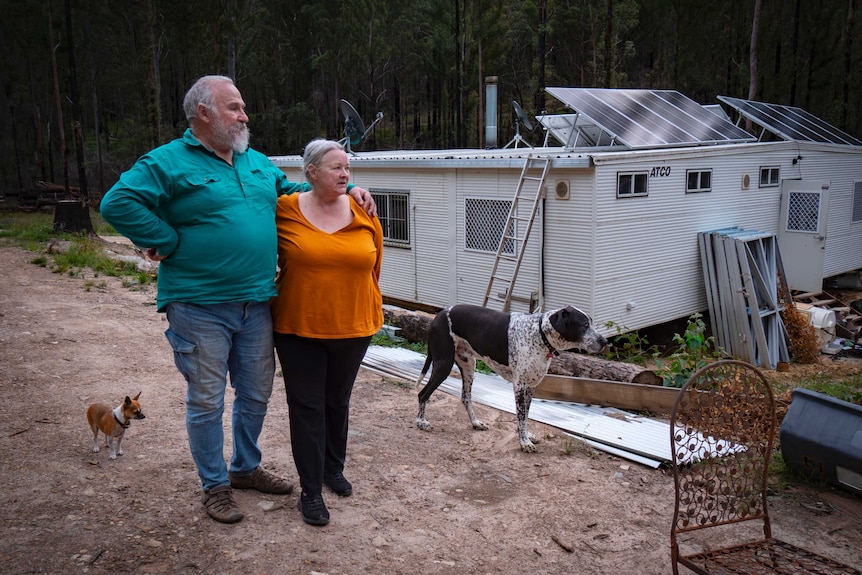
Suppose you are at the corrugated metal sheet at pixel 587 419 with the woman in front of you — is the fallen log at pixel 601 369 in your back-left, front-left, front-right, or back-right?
back-right

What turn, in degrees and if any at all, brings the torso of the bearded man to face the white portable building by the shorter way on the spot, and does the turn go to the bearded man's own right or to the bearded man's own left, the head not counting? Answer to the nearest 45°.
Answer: approximately 90° to the bearded man's own left

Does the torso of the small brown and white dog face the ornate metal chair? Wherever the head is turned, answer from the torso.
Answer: yes

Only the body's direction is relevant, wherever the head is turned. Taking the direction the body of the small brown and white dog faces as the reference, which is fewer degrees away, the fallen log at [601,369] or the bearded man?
the bearded man

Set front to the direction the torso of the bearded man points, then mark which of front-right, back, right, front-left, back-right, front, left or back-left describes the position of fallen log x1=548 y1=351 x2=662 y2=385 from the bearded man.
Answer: left

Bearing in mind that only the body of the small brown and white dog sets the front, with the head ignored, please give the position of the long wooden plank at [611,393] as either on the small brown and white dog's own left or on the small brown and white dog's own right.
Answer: on the small brown and white dog's own left

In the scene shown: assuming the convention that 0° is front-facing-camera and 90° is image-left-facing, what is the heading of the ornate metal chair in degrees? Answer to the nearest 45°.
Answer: approximately 315°

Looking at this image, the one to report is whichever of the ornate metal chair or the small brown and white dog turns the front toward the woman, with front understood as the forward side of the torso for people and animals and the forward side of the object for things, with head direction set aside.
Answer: the small brown and white dog

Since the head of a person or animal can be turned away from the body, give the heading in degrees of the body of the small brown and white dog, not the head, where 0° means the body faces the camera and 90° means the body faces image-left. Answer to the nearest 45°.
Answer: approximately 315°

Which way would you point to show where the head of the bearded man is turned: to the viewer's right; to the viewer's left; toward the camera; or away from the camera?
to the viewer's right

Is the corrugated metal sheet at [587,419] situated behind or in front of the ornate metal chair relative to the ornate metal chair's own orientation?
behind

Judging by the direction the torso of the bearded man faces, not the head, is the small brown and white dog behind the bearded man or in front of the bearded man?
behind
